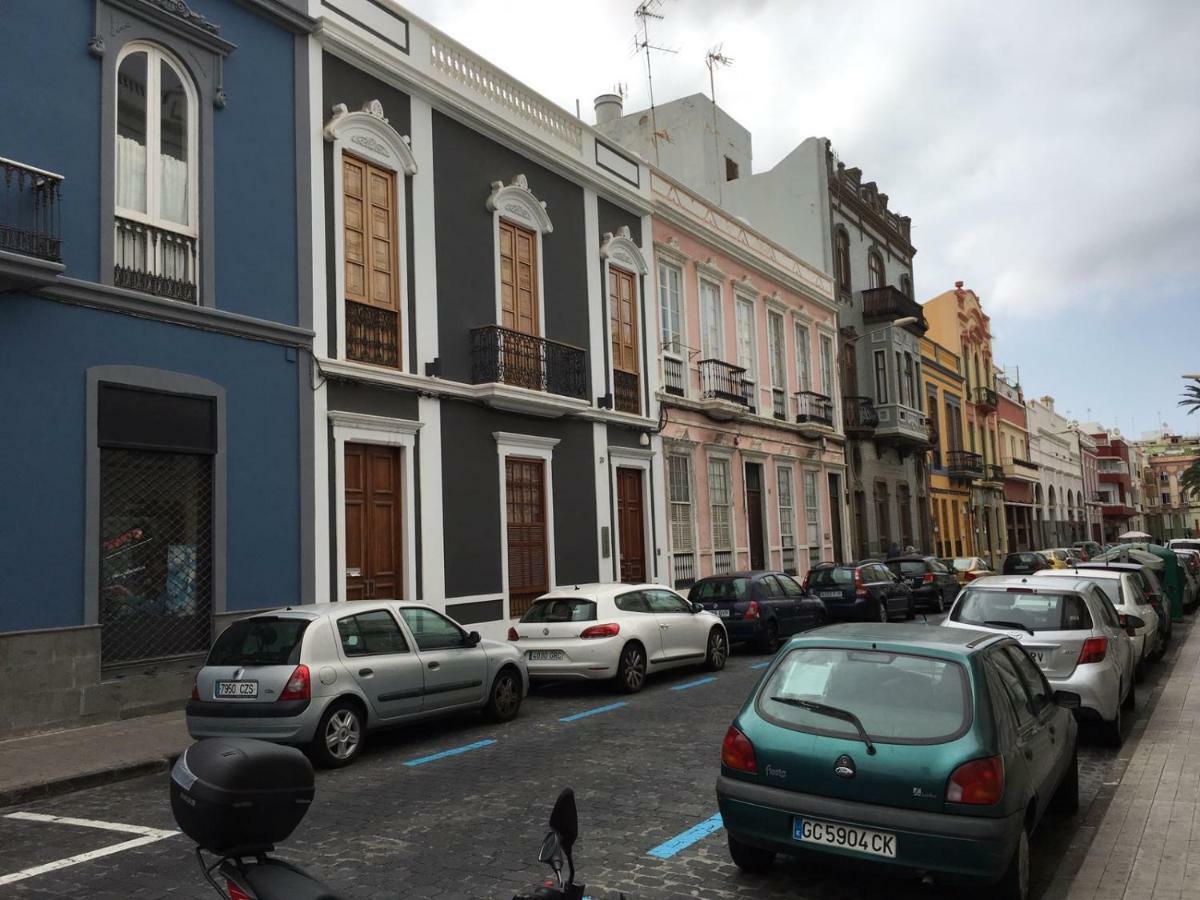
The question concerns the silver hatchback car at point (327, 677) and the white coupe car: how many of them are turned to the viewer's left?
0

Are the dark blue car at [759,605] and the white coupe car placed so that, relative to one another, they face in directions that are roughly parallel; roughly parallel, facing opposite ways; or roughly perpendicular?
roughly parallel

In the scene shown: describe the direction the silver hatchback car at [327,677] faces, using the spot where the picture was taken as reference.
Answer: facing away from the viewer and to the right of the viewer

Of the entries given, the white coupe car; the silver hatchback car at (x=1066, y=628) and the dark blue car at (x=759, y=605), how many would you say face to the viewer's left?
0

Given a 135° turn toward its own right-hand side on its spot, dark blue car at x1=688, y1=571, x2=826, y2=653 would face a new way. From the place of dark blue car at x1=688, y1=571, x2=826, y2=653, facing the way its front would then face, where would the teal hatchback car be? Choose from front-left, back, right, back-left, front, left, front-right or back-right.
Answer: front

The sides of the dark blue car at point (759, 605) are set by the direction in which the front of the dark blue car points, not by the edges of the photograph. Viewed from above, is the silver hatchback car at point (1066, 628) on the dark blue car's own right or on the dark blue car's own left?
on the dark blue car's own right

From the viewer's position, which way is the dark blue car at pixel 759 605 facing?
facing away from the viewer and to the right of the viewer

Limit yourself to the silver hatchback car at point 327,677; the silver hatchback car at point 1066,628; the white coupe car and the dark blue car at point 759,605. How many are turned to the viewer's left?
0

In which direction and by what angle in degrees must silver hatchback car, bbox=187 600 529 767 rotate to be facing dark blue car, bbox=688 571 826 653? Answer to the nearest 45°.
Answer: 0° — it already faces it

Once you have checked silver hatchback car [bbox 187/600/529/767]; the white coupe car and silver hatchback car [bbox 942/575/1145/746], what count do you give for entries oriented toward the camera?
0

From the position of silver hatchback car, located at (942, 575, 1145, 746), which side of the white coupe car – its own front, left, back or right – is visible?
right

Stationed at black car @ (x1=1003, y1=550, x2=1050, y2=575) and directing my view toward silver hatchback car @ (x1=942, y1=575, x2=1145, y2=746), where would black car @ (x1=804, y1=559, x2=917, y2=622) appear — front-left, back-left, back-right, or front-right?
front-right

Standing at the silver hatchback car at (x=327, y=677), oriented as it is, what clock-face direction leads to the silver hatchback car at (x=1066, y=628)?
the silver hatchback car at (x=1066, y=628) is roughly at 2 o'clock from the silver hatchback car at (x=327, y=677).

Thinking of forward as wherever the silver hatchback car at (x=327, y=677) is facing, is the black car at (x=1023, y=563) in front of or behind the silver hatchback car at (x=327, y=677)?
in front

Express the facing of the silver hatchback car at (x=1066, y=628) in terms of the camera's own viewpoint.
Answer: facing away from the viewer

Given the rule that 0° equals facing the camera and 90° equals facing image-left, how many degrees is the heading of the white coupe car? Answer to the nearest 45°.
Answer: approximately 225°

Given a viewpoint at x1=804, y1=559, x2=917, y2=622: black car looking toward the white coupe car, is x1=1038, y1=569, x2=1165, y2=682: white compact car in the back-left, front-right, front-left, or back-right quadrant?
front-left

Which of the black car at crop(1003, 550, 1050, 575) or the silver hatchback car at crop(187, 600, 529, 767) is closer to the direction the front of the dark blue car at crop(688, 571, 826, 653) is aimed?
the black car

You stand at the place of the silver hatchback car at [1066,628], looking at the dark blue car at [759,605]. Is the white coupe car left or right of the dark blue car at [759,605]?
left

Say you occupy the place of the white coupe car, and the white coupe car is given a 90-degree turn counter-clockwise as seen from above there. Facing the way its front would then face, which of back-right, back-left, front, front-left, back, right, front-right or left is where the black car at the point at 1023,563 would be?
right

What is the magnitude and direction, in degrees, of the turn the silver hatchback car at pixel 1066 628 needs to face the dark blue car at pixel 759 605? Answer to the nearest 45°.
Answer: approximately 45° to its left
